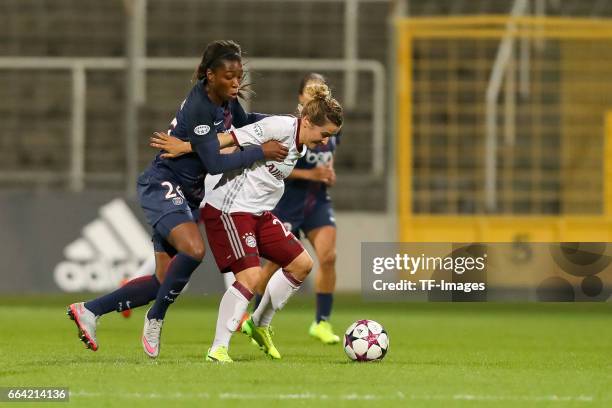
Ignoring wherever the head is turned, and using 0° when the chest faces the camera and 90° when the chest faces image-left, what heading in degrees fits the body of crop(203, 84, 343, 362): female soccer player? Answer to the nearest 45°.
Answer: approximately 315°

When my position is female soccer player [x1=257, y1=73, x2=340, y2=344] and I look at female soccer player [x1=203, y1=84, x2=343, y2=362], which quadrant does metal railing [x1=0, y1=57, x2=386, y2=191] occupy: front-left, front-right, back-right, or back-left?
back-right

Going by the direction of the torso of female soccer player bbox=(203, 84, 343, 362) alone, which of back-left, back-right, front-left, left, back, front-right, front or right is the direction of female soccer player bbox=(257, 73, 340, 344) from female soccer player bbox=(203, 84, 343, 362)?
back-left

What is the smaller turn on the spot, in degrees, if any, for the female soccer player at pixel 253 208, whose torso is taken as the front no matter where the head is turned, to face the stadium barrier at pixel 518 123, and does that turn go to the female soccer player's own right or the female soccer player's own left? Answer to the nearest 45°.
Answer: approximately 135° to the female soccer player's own left
